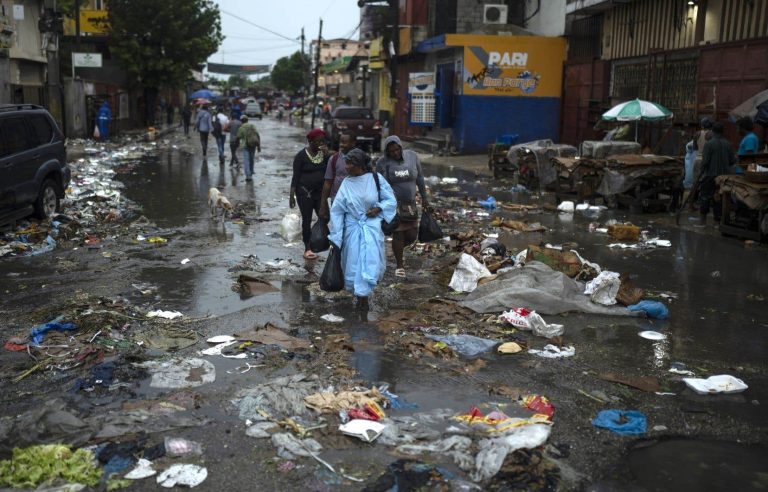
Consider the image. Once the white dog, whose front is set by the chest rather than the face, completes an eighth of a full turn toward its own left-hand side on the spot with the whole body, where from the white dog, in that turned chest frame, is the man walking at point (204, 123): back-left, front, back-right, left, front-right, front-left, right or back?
left

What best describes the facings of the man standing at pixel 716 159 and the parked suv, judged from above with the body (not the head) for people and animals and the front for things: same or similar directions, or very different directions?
very different directions

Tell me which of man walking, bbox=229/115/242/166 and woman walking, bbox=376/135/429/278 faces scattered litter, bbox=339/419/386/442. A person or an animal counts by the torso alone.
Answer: the woman walking

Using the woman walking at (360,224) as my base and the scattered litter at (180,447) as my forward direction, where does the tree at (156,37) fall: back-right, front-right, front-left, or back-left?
back-right

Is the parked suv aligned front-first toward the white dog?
no

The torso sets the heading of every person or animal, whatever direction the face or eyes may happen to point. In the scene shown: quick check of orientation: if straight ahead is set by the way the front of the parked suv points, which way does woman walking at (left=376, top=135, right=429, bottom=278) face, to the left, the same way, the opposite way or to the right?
the same way

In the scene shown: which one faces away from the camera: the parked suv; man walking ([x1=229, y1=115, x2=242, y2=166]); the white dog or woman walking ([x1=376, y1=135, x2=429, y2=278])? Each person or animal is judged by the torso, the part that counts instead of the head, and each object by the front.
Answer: the man walking

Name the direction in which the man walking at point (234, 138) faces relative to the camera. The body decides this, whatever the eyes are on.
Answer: away from the camera

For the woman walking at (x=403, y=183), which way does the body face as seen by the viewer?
toward the camera

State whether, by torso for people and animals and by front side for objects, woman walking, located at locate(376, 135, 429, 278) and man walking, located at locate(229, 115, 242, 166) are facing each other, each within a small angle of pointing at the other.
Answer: no

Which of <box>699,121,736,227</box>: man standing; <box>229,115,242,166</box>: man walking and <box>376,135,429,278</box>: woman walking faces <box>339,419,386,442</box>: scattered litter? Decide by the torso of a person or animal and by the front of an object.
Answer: the woman walking

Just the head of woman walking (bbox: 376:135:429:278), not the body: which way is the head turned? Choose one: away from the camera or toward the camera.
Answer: toward the camera

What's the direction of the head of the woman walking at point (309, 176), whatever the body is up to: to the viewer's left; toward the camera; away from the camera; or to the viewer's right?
toward the camera

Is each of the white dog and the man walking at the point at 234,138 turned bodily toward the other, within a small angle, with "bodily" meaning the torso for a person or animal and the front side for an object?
no
